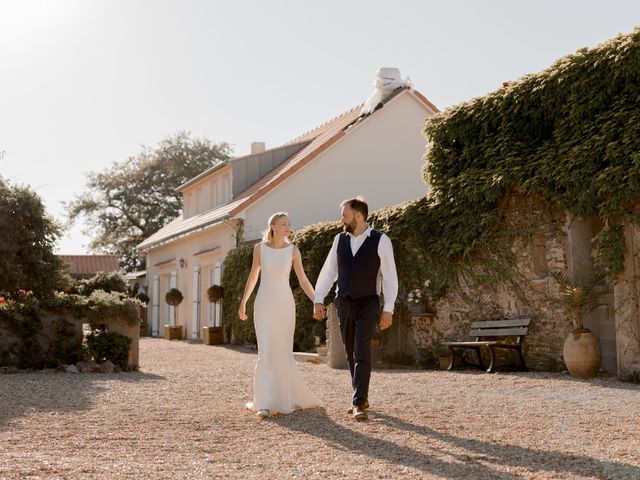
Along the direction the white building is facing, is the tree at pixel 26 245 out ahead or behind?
ahead

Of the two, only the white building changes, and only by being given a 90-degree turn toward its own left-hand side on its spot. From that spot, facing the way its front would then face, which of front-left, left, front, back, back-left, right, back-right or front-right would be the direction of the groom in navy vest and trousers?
front-right

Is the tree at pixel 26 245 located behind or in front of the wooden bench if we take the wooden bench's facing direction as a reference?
in front

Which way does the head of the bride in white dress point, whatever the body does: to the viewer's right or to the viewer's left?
to the viewer's right

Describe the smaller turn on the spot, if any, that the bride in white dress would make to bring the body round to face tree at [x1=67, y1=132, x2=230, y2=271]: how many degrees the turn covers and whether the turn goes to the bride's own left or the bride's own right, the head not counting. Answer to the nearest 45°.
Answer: approximately 180°

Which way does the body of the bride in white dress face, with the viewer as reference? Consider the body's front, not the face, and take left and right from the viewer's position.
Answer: facing the viewer

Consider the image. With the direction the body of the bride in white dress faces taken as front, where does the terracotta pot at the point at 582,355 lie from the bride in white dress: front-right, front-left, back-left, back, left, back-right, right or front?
back-left

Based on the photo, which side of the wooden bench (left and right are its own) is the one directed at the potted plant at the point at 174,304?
right

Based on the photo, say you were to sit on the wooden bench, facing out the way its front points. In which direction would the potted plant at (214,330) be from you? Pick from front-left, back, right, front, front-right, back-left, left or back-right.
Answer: right

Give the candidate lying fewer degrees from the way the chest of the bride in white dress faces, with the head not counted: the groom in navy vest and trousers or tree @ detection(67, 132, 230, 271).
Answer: the groom in navy vest and trousers

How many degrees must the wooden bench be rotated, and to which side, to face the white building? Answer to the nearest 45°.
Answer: approximately 90° to its right

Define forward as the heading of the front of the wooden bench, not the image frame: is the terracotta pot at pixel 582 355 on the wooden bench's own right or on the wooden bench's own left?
on the wooden bench's own left

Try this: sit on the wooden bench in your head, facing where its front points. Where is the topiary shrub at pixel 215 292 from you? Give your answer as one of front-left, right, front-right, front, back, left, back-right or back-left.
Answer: right

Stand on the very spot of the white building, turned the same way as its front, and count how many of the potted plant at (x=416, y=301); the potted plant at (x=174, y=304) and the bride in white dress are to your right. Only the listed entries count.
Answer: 1

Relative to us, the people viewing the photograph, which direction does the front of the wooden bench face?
facing the viewer and to the left of the viewer
